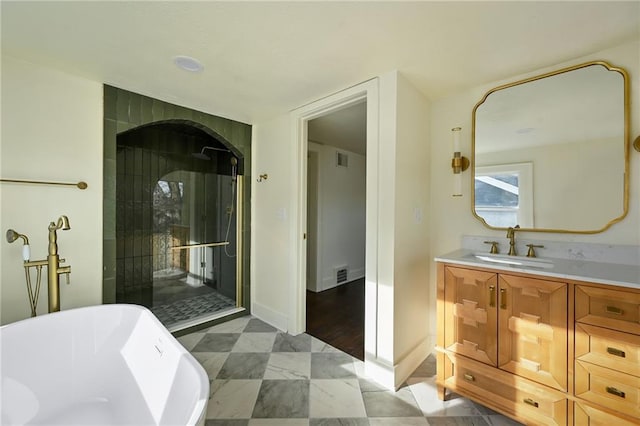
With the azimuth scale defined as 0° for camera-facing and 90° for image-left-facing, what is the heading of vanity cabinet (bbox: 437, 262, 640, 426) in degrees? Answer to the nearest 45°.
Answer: approximately 45°

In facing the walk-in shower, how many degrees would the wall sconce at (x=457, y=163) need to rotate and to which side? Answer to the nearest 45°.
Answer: approximately 45° to its right

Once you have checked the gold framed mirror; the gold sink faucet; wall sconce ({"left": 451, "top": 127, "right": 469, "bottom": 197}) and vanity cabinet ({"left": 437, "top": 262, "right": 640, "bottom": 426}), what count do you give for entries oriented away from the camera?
0

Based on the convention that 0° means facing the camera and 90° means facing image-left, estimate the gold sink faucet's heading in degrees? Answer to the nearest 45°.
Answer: approximately 45°

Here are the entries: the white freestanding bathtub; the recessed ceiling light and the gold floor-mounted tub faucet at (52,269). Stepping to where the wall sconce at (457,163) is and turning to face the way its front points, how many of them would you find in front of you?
3

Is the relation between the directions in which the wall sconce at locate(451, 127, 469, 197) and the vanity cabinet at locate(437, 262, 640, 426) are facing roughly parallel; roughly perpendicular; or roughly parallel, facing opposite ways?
roughly parallel

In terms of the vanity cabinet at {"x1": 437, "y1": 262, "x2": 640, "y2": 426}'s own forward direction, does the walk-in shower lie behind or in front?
in front

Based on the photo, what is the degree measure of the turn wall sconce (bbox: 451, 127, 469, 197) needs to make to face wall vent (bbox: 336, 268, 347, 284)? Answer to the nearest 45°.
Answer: approximately 90° to its right

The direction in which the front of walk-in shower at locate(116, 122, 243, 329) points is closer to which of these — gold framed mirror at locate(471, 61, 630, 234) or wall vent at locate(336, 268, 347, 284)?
the gold framed mirror

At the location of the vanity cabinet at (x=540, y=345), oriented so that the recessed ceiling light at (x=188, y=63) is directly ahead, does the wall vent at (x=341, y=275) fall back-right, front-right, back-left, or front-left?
front-right

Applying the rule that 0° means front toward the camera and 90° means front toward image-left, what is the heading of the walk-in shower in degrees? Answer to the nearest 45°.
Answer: approximately 315°

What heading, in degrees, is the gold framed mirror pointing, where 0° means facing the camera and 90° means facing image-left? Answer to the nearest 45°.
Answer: approximately 45°

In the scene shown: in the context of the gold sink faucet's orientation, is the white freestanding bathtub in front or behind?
in front
